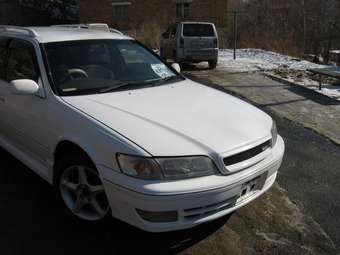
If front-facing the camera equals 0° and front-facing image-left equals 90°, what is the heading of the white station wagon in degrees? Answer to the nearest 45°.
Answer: approximately 315°
